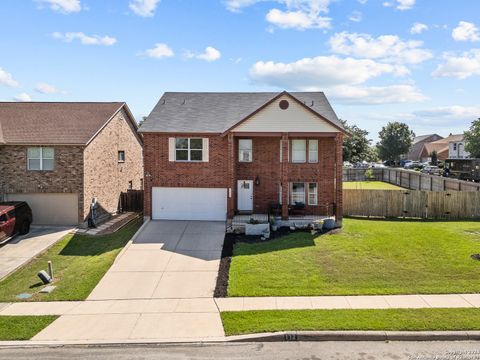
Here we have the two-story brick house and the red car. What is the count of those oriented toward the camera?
1

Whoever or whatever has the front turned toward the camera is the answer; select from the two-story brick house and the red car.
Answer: the two-story brick house

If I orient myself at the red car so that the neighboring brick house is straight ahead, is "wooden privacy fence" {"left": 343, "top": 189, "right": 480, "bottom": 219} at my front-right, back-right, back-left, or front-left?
front-right

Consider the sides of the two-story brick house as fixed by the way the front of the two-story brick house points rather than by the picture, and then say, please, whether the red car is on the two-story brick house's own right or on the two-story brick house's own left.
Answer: on the two-story brick house's own right

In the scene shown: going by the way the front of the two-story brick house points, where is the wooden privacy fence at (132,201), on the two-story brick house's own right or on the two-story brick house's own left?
on the two-story brick house's own right

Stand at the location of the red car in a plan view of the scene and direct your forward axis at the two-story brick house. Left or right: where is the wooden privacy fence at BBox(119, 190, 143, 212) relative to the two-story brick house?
left

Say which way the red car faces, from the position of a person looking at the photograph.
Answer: facing away from the viewer and to the right of the viewer

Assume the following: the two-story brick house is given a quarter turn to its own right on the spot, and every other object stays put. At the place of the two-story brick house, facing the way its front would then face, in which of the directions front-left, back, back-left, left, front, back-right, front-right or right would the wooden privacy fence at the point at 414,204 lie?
back

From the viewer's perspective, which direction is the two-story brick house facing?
toward the camera

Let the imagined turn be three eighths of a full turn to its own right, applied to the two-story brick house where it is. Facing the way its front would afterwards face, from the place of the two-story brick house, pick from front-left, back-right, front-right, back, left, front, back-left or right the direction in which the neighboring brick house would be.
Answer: front-left

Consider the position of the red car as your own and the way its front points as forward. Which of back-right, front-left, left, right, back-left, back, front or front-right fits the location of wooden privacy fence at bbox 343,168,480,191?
front-right

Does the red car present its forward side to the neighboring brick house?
yes

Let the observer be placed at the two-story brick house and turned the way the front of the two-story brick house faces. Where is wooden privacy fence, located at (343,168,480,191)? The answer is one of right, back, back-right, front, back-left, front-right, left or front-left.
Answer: back-left

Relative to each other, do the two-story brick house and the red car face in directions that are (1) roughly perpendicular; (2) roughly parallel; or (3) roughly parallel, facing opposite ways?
roughly parallel, facing opposite ways
